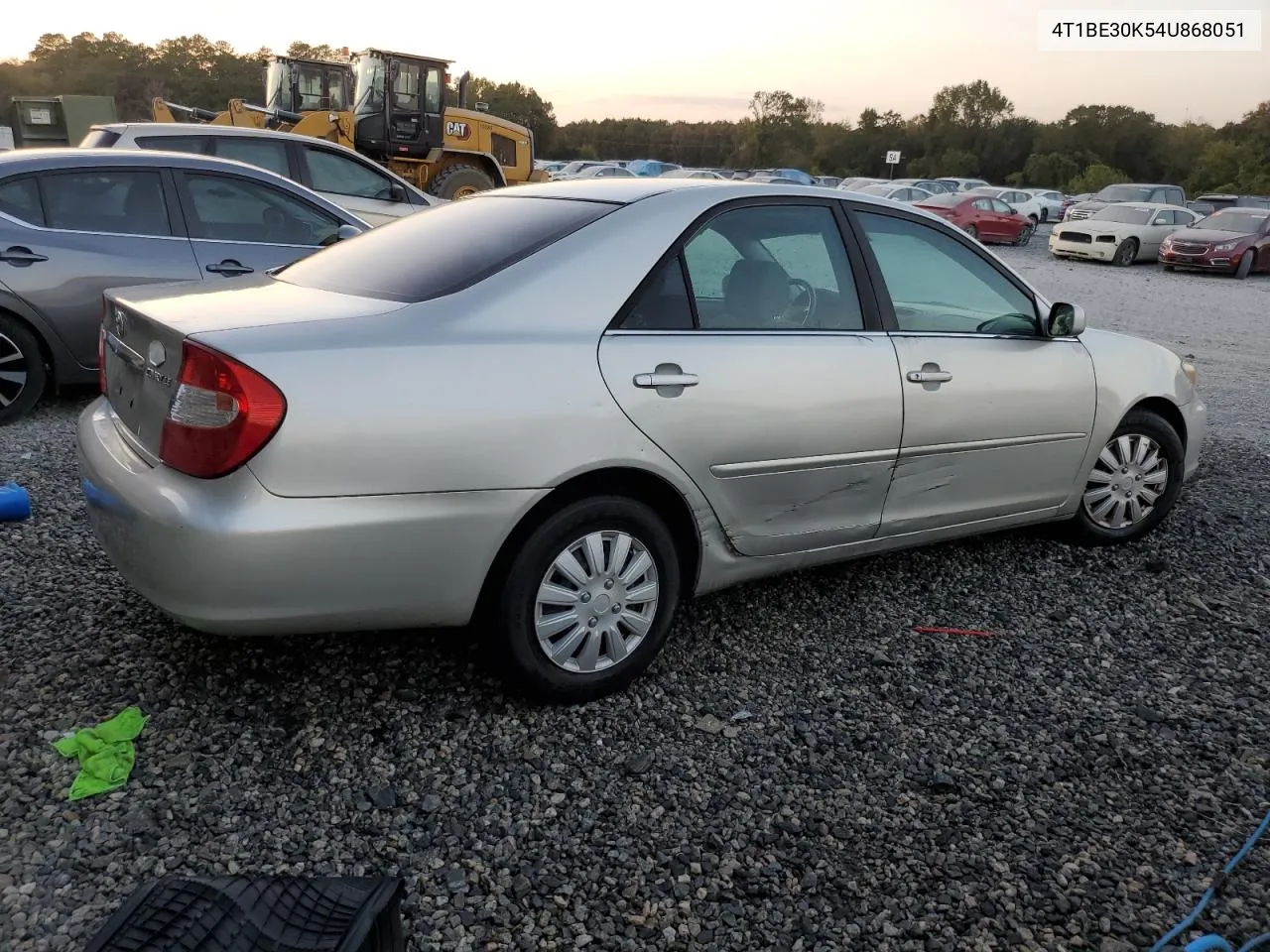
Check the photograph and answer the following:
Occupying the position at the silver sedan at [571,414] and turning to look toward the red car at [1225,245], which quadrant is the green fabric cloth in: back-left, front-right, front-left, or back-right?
back-left

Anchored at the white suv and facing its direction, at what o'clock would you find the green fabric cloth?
The green fabric cloth is roughly at 3 o'clock from the white suv.

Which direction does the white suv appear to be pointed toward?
to the viewer's right

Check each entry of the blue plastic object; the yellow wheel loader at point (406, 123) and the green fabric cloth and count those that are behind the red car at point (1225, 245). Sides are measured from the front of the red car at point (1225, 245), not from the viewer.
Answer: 0

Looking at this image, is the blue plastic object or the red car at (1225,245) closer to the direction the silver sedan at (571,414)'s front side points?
the red car

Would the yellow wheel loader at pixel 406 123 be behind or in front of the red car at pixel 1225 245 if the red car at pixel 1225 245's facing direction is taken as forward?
in front

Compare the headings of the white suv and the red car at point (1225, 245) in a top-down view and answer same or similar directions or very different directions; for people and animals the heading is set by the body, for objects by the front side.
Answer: very different directions

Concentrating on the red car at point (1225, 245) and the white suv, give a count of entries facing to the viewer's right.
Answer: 1

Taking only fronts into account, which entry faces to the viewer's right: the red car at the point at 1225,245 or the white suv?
the white suv

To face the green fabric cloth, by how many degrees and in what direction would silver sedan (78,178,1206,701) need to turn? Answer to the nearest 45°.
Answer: approximately 180°

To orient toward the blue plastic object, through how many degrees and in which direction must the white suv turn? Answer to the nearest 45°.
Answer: approximately 90° to its right

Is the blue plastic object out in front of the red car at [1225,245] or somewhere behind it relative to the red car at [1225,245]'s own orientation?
in front

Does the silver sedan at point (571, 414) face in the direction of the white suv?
no

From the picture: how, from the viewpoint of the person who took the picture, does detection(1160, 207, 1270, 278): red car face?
facing the viewer and to the left of the viewer

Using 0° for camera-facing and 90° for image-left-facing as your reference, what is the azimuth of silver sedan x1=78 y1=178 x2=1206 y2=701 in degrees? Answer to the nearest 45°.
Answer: approximately 225°
